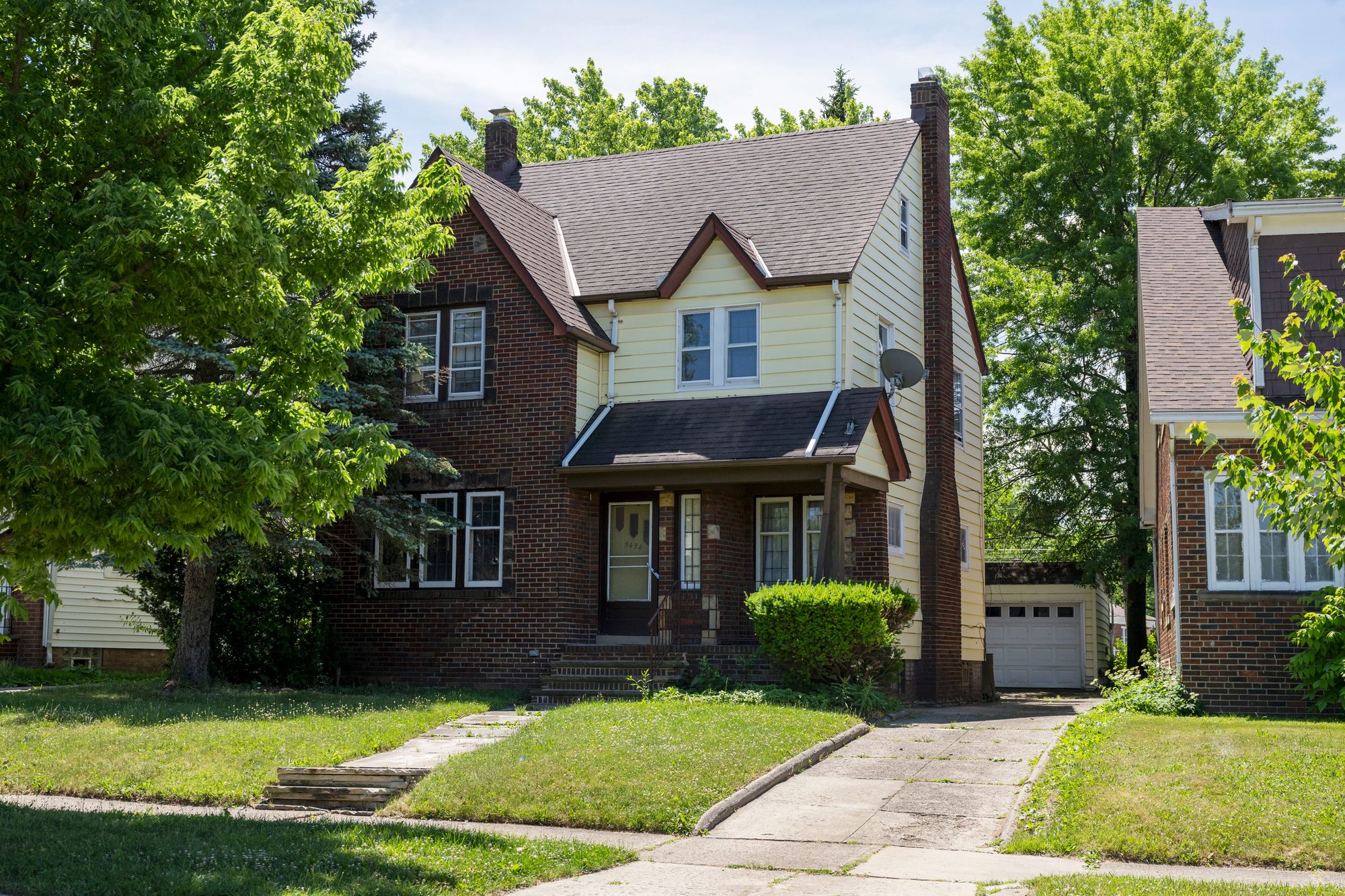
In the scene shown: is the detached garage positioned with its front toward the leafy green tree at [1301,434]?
yes

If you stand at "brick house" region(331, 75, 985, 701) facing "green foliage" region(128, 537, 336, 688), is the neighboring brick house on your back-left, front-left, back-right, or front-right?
back-left

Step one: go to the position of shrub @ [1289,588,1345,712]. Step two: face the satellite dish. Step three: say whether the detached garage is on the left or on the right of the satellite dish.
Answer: right

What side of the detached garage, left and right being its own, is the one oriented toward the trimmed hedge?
front

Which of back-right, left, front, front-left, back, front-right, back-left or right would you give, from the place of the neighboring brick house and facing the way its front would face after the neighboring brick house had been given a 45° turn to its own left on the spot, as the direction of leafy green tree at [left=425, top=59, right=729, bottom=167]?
back

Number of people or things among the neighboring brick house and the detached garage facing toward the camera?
2

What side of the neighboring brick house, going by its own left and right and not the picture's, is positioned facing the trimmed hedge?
right

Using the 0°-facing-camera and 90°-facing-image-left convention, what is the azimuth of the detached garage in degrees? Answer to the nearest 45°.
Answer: approximately 0°

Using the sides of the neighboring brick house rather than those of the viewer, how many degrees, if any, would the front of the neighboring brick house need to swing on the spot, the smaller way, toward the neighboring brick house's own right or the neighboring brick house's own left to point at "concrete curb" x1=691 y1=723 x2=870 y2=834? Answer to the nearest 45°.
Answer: approximately 45° to the neighboring brick house's own right

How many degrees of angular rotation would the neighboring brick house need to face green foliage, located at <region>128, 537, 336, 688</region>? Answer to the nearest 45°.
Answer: approximately 90° to its right
